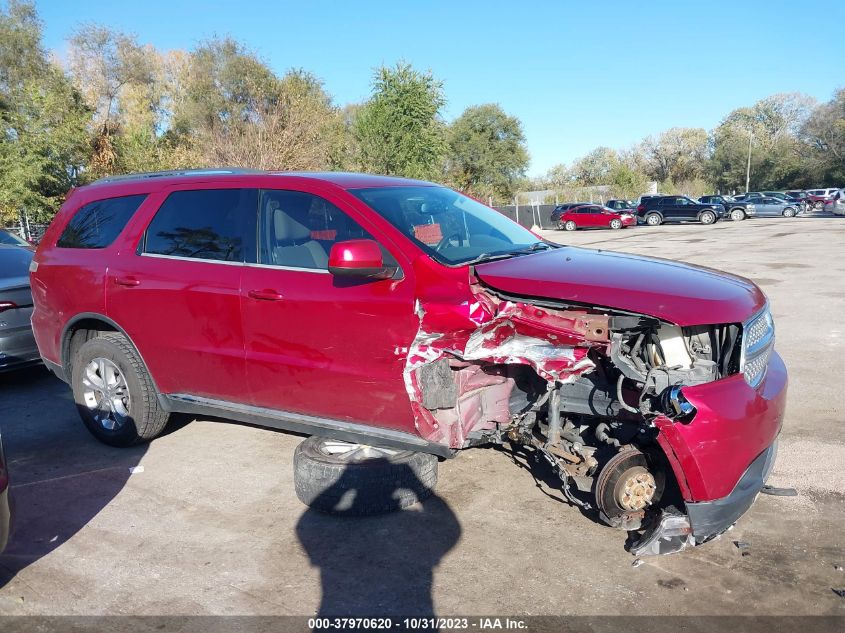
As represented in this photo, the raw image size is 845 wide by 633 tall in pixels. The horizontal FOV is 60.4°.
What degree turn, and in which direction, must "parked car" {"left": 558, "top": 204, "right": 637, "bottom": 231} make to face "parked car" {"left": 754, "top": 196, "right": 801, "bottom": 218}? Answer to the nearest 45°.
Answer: approximately 45° to its left

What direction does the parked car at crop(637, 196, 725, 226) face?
to the viewer's right

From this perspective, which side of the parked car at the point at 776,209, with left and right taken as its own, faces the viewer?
right

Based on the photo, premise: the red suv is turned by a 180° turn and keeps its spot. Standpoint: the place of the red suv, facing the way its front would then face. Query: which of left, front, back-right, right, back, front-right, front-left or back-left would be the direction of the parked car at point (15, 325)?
front

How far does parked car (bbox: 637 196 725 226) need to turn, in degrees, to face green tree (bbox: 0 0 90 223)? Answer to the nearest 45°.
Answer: approximately 135° to its right

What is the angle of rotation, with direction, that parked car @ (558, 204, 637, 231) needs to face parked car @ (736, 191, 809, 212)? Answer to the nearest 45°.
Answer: approximately 45° to its left

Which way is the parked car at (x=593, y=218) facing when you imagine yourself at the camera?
facing to the right of the viewer

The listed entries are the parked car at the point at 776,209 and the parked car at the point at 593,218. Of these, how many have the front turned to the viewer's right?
2

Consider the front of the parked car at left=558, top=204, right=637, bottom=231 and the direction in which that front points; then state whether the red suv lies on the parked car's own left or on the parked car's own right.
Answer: on the parked car's own right

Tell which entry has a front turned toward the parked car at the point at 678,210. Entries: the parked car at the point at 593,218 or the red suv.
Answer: the parked car at the point at 593,218
